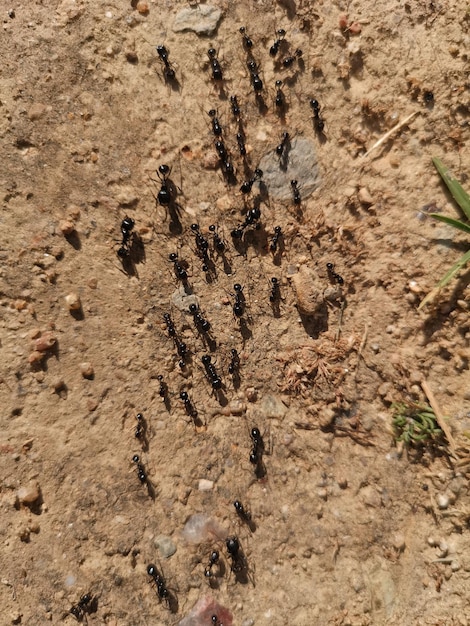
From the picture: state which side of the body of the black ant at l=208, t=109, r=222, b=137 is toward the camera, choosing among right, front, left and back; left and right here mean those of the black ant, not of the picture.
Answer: back

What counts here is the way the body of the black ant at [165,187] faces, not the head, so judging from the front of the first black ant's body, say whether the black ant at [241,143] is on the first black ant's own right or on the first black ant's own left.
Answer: on the first black ant's own right

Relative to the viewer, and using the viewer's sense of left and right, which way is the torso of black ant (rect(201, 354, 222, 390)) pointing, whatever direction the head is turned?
facing away from the viewer and to the left of the viewer

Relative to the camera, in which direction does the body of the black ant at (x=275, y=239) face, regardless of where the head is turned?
away from the camera

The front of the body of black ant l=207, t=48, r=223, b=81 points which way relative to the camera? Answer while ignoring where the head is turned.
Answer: away from the camera

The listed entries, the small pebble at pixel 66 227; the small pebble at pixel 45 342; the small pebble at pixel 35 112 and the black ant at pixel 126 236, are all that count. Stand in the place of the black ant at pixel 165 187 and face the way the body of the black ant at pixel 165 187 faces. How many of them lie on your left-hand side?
4

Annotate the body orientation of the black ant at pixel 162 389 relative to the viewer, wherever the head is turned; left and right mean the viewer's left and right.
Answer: facing away from the viewer

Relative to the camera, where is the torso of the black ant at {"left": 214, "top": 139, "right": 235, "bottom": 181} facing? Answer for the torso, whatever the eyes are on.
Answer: away from the camera

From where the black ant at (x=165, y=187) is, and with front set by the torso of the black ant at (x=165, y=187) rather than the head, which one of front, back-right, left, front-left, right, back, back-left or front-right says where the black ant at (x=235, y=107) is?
right
